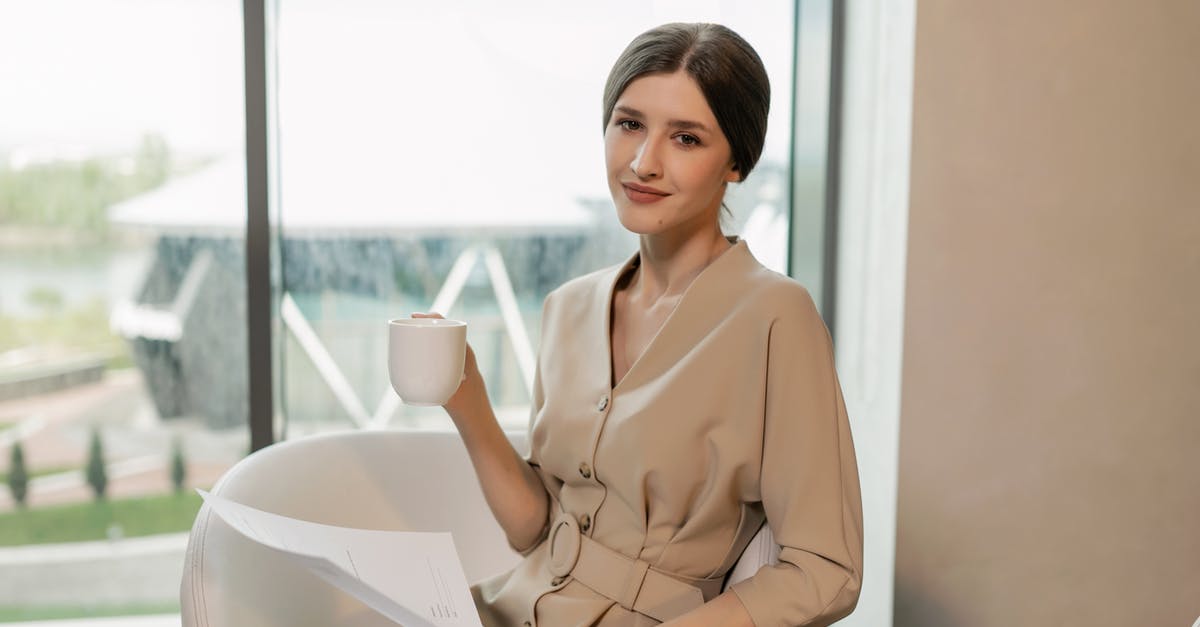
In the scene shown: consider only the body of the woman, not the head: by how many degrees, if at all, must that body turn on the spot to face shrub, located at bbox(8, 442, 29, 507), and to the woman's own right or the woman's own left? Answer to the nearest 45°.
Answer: approximately 90° to the woman's own right

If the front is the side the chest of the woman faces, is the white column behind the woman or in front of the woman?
behind

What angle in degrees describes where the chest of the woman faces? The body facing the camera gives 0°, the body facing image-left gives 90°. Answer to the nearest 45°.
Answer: approximately 45°

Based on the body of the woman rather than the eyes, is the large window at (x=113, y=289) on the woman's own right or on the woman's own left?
on the woman's own right
